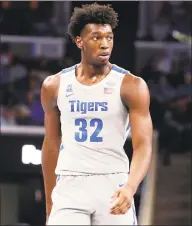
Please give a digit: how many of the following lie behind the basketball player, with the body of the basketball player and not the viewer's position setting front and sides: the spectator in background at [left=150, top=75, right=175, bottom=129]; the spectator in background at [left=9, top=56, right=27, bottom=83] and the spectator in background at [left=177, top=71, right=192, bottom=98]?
3

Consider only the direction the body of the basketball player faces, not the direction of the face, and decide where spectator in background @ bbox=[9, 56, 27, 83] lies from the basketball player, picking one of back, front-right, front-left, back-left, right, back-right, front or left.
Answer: back

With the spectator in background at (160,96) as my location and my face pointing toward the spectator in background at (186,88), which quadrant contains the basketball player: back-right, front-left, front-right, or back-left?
back-right

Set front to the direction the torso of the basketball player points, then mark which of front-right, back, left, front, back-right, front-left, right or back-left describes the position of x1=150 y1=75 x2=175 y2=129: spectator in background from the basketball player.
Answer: back

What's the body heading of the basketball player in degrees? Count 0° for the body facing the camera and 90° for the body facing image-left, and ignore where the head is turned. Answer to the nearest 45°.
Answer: approximately 0°

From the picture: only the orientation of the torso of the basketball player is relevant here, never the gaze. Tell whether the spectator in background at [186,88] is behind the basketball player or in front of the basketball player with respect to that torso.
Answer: behind

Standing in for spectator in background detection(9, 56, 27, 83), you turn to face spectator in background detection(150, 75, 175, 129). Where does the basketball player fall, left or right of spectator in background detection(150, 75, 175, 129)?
right

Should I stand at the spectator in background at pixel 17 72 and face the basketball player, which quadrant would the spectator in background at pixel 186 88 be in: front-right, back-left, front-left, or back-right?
front-left

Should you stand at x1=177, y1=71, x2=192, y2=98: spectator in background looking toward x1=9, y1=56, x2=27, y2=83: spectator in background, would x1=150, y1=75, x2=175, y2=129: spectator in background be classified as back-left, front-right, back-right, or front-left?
front-left
